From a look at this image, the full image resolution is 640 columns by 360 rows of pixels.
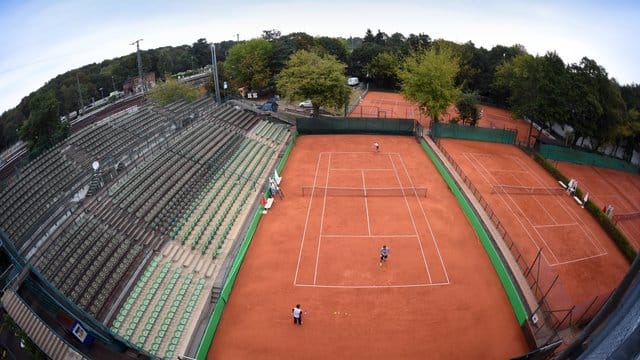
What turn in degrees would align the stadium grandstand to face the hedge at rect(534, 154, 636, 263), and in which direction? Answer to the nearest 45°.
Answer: approximately 45° to its left

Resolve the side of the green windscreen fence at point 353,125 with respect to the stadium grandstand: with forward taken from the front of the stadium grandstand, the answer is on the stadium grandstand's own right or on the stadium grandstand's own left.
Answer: on the stadium grandstand's own left

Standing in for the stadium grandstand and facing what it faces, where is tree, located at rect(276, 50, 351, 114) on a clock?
The tree is roughly at 9 o'clock from the stadium grandstand.

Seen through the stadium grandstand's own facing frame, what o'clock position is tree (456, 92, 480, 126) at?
The tree is roughly at 10 o'clock from the stadium grandstand.

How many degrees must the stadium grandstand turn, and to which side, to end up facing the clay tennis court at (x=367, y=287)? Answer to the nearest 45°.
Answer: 0° — it already faces it

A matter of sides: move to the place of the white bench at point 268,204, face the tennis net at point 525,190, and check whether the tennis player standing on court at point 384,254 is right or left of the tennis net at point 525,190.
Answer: right

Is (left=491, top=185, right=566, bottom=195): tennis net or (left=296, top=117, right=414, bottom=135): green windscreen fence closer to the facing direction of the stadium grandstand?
the tennis net

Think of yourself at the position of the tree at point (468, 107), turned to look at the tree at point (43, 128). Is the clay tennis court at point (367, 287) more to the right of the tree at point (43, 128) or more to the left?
left

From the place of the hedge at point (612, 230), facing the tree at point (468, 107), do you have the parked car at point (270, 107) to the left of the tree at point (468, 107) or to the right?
left

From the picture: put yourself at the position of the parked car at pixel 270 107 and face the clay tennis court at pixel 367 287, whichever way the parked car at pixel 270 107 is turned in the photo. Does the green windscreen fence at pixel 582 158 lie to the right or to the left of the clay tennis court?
left

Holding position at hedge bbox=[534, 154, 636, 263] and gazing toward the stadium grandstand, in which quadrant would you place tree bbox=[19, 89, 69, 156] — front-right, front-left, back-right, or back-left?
front-right

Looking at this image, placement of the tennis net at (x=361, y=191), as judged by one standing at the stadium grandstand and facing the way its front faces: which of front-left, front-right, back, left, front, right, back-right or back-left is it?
front-left

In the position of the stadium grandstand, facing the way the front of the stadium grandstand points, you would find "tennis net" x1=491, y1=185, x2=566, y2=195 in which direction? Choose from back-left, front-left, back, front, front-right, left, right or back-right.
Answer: front-left

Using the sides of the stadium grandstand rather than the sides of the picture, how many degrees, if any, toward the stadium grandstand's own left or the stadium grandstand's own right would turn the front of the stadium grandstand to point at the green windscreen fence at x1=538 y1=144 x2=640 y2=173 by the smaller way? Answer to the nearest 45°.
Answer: approximately 45° to the stadium grandstand's own left

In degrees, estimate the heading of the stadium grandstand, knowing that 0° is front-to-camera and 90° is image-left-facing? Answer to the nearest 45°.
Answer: approximately 315°

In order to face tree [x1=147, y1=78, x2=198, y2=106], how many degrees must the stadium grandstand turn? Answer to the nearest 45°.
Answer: approximately 135° to its left

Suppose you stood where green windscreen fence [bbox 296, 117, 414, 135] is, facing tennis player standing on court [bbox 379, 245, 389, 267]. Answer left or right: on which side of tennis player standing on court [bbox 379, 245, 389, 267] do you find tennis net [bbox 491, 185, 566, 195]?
left

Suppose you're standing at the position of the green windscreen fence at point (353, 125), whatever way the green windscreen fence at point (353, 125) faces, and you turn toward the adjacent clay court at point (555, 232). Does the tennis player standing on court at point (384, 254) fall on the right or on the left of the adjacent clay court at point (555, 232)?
right

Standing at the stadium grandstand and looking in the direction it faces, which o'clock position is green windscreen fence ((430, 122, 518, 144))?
The green windscreen fence is roughly at 10 o'clock from the stadium grandstand.

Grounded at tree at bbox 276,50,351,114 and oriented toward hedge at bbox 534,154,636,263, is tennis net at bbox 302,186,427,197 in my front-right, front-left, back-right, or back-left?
front-right

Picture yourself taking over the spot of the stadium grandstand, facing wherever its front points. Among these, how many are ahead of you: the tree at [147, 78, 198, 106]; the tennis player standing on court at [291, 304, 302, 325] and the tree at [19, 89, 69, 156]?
1
